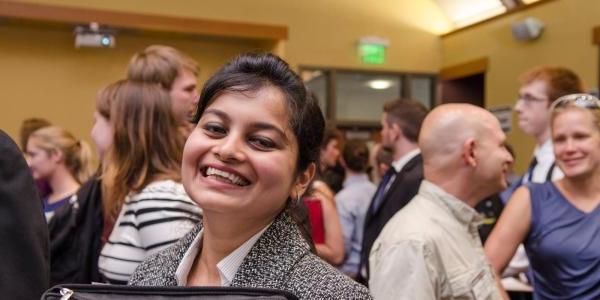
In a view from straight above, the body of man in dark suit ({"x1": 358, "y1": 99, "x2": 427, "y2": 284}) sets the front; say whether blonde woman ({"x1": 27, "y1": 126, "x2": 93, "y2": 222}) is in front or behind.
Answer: in front

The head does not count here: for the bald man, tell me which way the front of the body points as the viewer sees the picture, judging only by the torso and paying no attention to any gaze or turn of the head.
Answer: to the viewer's right

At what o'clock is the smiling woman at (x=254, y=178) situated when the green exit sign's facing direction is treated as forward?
The smiling woman is roughly at 12 o'clock from the green exit sign.

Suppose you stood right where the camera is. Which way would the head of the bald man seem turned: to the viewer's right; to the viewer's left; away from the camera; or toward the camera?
to the viewer's right

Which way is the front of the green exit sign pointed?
toward the camera

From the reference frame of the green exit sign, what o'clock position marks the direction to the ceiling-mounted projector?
The ceiling-mounted projector is roughly at 2 o'clock from the green exit sign.

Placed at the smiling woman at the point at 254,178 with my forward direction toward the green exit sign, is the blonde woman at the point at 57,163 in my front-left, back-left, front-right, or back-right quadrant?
front-left

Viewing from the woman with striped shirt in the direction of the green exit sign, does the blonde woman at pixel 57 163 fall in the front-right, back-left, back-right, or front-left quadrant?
front-left

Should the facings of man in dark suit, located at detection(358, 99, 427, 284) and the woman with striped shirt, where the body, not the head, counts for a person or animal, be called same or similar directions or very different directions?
same or similar directions

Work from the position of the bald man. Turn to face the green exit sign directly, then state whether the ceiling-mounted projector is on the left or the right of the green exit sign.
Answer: left

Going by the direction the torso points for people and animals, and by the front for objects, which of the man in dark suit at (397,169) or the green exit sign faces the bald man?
the green exit sign

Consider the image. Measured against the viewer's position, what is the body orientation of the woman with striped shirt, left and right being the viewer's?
facing away from the viewer and to the left of the viewer
